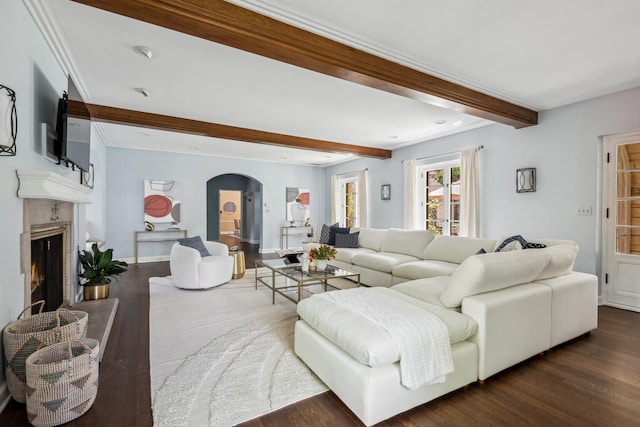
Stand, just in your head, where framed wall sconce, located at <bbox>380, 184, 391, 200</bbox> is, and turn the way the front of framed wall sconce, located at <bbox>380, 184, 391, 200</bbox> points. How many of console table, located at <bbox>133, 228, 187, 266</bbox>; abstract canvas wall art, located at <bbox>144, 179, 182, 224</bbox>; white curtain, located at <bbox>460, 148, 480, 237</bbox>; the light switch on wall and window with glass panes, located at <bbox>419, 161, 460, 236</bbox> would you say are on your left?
3

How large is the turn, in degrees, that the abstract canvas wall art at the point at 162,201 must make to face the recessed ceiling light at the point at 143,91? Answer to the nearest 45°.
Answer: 0° — it already faces it

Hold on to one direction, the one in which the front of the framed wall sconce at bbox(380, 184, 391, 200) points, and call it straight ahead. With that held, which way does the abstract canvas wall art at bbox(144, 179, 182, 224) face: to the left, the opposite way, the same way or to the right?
to the left

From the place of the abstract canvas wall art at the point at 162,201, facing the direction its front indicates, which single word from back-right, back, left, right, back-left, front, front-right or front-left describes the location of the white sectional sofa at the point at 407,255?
front-left

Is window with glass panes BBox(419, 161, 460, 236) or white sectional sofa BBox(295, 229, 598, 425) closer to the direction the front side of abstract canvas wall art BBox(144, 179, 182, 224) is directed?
the white sectional sofa

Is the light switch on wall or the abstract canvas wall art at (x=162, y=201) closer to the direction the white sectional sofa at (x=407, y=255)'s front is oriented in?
the abstract canvas wall art

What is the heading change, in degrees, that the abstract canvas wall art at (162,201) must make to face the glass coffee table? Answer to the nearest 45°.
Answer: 0° — it already faces it

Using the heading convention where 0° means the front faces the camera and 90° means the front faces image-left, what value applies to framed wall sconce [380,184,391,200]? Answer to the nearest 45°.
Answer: approximately 45°

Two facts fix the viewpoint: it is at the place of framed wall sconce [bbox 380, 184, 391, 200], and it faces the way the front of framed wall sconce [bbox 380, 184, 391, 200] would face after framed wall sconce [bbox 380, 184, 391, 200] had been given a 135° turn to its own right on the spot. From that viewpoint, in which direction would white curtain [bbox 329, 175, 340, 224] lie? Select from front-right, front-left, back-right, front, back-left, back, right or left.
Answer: front-left
